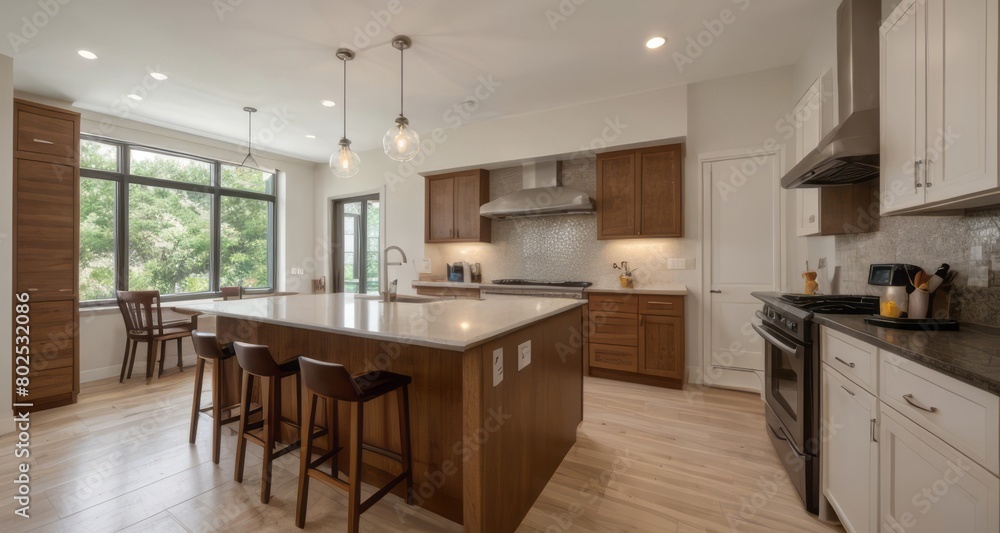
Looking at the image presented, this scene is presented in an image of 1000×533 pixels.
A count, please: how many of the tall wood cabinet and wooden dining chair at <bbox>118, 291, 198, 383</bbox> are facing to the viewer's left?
0

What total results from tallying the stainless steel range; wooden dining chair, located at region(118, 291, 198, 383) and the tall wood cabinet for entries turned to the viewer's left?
1

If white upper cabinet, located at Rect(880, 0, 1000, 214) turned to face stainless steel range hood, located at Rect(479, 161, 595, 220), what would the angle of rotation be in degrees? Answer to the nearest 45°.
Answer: approximately 45° to its right

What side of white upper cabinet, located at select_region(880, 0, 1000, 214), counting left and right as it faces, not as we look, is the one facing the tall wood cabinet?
front

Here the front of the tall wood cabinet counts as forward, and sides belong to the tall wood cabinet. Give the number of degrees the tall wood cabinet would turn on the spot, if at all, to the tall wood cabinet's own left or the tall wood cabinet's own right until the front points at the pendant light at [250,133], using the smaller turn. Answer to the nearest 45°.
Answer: approximately 45° to the tall wood cabinet's own left

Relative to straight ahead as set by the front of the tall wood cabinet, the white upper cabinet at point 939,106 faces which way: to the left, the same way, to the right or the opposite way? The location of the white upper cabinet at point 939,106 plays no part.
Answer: the opposite way

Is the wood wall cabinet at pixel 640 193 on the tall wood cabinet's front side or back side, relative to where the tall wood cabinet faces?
on the front side

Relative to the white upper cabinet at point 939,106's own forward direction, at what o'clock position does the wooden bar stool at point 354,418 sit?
The wooden bar stool is roughly at 12 o'clock from the white upper cabinet.

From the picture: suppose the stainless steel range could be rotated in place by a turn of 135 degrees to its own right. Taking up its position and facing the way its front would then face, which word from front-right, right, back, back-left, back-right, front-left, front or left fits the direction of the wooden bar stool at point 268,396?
back

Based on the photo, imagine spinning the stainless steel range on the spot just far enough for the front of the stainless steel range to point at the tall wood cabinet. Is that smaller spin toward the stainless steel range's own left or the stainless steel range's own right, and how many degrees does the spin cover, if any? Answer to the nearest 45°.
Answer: approximately 45° to the stainless steel range's own left

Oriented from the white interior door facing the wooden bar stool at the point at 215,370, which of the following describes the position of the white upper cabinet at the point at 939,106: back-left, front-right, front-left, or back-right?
front-left

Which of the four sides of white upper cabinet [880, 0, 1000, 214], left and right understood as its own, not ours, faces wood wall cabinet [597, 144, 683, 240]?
right

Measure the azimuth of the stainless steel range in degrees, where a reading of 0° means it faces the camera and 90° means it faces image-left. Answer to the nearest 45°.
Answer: approximately 90°
